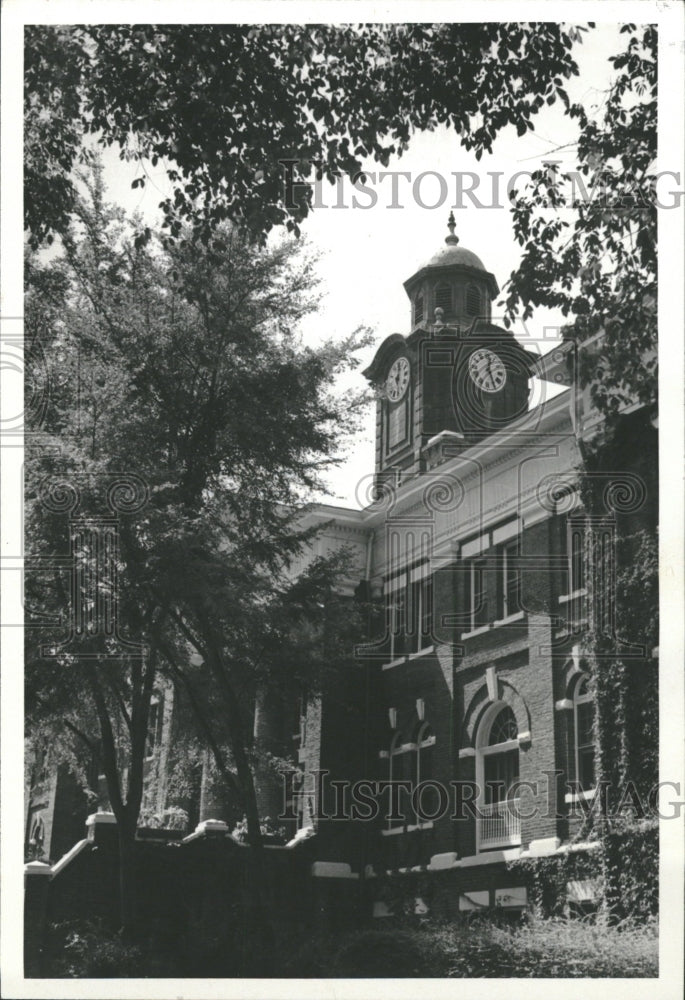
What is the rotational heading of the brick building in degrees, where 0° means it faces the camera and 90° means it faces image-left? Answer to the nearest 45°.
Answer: approximately 45°

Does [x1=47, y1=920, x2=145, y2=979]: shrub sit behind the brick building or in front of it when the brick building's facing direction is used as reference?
in front

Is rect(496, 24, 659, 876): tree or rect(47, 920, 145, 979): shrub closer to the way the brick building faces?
the shrub
